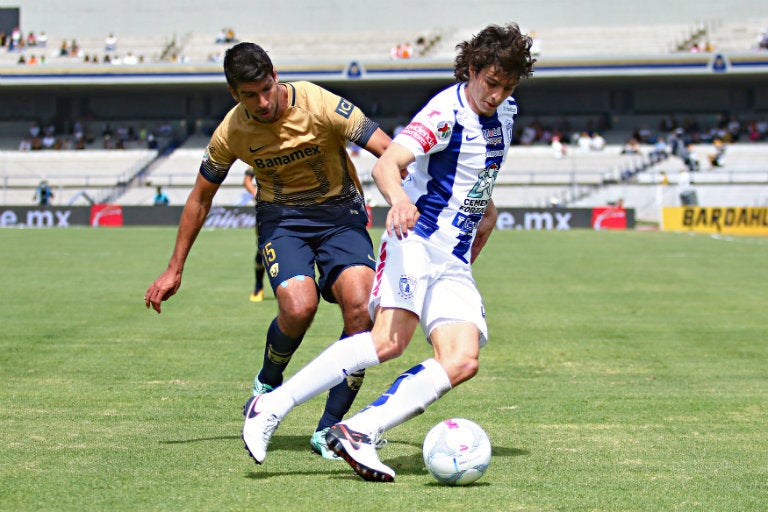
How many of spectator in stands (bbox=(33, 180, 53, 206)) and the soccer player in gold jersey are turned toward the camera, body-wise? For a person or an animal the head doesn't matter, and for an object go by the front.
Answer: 2

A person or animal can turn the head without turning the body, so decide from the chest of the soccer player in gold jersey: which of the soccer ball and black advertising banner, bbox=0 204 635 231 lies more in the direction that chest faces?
the soccer ball

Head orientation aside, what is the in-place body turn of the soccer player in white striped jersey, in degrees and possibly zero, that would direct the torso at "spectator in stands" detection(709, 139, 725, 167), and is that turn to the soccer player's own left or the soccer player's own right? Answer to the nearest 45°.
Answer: approximately 135° to the soccer player's own left

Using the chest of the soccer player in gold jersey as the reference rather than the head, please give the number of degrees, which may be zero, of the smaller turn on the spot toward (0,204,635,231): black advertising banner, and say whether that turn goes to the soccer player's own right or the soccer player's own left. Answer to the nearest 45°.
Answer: approximately 180°

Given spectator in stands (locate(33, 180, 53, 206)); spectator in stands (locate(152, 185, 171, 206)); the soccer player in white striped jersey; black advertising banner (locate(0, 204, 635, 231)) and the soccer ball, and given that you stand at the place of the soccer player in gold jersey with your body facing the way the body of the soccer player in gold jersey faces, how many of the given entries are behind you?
3

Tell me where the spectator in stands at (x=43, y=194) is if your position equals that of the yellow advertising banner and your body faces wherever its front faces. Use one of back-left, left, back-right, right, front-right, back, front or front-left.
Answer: right

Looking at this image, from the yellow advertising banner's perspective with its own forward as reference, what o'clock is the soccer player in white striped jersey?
The soccer player in white striped jersey is roughly at 12 o'clock from the yellow advertising banner.

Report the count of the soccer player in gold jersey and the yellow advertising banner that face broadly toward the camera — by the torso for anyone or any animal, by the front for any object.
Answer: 2

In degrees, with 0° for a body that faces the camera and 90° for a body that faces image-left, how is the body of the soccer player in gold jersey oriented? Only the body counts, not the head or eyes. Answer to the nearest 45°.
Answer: approximately 0°

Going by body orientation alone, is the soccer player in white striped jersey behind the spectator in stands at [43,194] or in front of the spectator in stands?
in front

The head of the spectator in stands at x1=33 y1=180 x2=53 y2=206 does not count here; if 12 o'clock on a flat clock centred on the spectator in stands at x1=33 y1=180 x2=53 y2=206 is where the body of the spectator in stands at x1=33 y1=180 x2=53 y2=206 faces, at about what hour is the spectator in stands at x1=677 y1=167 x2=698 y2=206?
the spectator in stands at x1=677 y1=167 x2=698 y2=206 is roughly at 10 o'clock from the spectator in stands at x1=33 y1=180 x2=53 y2=206.
